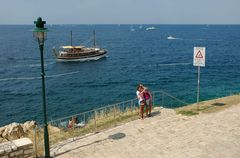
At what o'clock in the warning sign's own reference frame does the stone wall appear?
The stone wall is roughly at 1 o'clock from the warning sign.

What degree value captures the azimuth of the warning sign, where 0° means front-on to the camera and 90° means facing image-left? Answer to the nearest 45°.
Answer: approximately 0°
